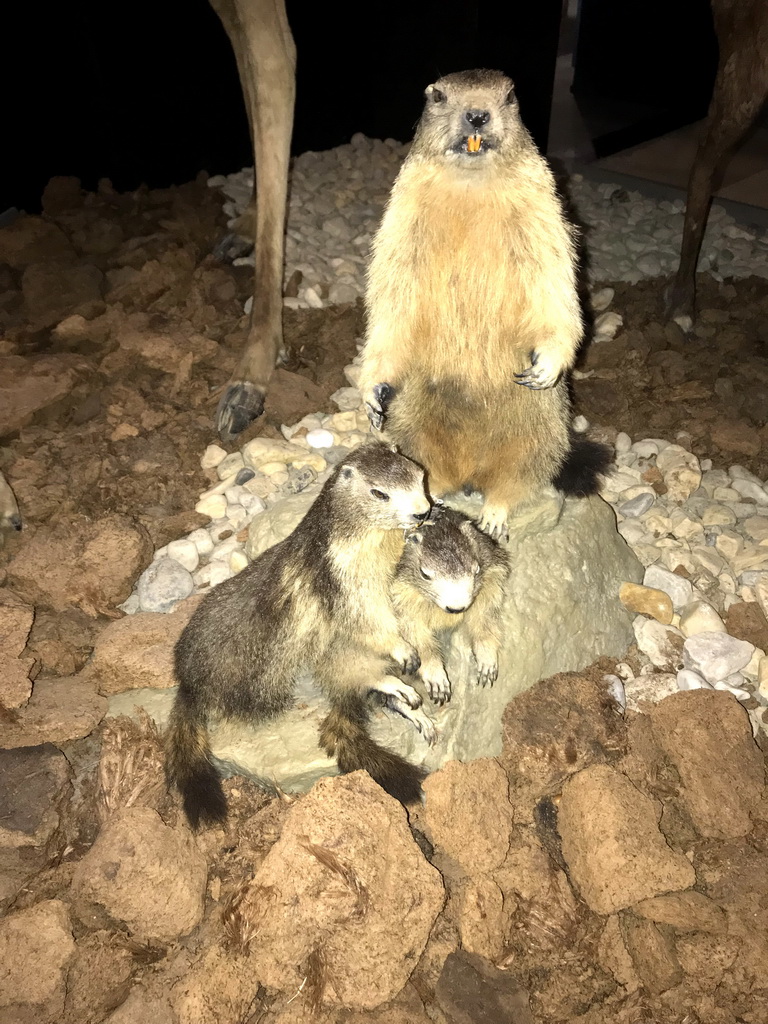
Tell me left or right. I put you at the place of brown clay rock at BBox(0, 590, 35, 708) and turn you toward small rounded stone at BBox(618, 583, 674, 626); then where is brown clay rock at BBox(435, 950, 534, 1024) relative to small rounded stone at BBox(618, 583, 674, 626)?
right

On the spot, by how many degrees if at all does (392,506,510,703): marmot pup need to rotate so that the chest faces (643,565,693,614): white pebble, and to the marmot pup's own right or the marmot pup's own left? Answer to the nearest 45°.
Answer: approximately 135° to the marmot pup's own left

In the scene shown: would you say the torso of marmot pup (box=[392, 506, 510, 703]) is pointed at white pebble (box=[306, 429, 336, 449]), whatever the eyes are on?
no

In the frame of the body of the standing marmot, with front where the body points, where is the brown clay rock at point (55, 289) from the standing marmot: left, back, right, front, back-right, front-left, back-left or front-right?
back-right

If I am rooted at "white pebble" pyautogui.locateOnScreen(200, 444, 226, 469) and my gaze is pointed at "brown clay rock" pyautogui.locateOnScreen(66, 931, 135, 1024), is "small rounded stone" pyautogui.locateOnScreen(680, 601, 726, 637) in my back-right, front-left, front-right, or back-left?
front-left

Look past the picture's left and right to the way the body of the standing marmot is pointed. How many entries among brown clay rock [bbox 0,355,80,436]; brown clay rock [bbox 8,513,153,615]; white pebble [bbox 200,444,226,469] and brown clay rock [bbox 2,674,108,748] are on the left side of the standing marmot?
0

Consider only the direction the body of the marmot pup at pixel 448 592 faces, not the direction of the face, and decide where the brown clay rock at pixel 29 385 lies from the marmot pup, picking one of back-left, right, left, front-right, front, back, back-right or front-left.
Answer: back-right

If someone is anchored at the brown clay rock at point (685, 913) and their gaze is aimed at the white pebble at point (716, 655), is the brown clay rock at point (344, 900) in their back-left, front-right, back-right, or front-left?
back-left

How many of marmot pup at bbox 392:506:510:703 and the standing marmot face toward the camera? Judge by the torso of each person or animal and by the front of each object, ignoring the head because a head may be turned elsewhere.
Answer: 2

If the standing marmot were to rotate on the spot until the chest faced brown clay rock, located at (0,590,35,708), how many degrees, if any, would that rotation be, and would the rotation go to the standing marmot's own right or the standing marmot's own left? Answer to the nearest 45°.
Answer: approximately 90° to the standing marmot's own right

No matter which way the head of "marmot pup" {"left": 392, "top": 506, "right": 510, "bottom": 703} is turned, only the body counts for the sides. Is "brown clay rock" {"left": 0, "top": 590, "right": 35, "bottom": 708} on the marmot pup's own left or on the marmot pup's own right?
on the marmot pup's own right

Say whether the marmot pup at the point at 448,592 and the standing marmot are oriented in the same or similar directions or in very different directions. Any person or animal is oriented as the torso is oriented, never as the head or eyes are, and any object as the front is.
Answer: same or similar directions

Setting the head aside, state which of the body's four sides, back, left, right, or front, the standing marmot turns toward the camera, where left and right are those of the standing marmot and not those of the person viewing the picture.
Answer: front
